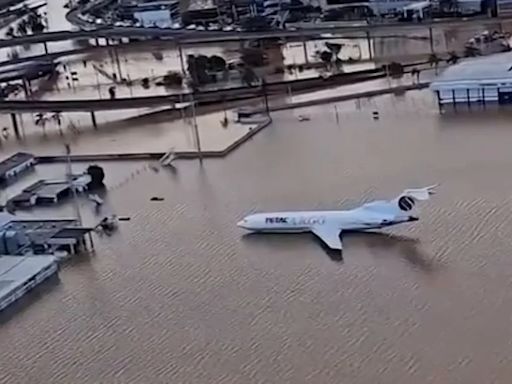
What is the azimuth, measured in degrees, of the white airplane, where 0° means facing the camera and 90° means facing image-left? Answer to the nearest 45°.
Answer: approximately 90°

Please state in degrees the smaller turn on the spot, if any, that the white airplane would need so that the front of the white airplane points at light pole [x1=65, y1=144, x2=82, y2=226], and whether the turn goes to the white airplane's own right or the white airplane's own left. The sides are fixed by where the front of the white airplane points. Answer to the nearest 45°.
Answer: approximately 45° to the white airplane's own right

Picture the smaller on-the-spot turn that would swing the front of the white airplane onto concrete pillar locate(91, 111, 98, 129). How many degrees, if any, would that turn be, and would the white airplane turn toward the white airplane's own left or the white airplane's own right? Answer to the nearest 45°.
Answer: approximately 45° to the white airplane's own right

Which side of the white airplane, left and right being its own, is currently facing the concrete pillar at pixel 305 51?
right

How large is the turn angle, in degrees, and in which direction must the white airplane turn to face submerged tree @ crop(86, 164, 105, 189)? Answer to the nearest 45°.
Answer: approximately 45° to its right

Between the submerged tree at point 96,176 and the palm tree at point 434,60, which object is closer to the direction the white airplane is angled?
the submerged tree

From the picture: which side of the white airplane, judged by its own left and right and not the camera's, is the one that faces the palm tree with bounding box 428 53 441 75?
right

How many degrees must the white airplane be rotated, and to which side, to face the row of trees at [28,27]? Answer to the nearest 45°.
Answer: approximately 45° to its right

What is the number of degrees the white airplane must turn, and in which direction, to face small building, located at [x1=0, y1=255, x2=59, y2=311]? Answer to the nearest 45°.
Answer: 0° — it already faces it

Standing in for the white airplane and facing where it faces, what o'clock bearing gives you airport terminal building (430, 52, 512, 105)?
The airport terminal building is roughly at 4 o'clock from the white airplane.

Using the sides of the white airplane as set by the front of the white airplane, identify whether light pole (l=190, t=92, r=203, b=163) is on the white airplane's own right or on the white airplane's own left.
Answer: on the white airplane's own right

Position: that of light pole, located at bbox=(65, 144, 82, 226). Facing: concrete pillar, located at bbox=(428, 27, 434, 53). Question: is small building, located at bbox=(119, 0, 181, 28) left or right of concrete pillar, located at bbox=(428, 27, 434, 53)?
left
